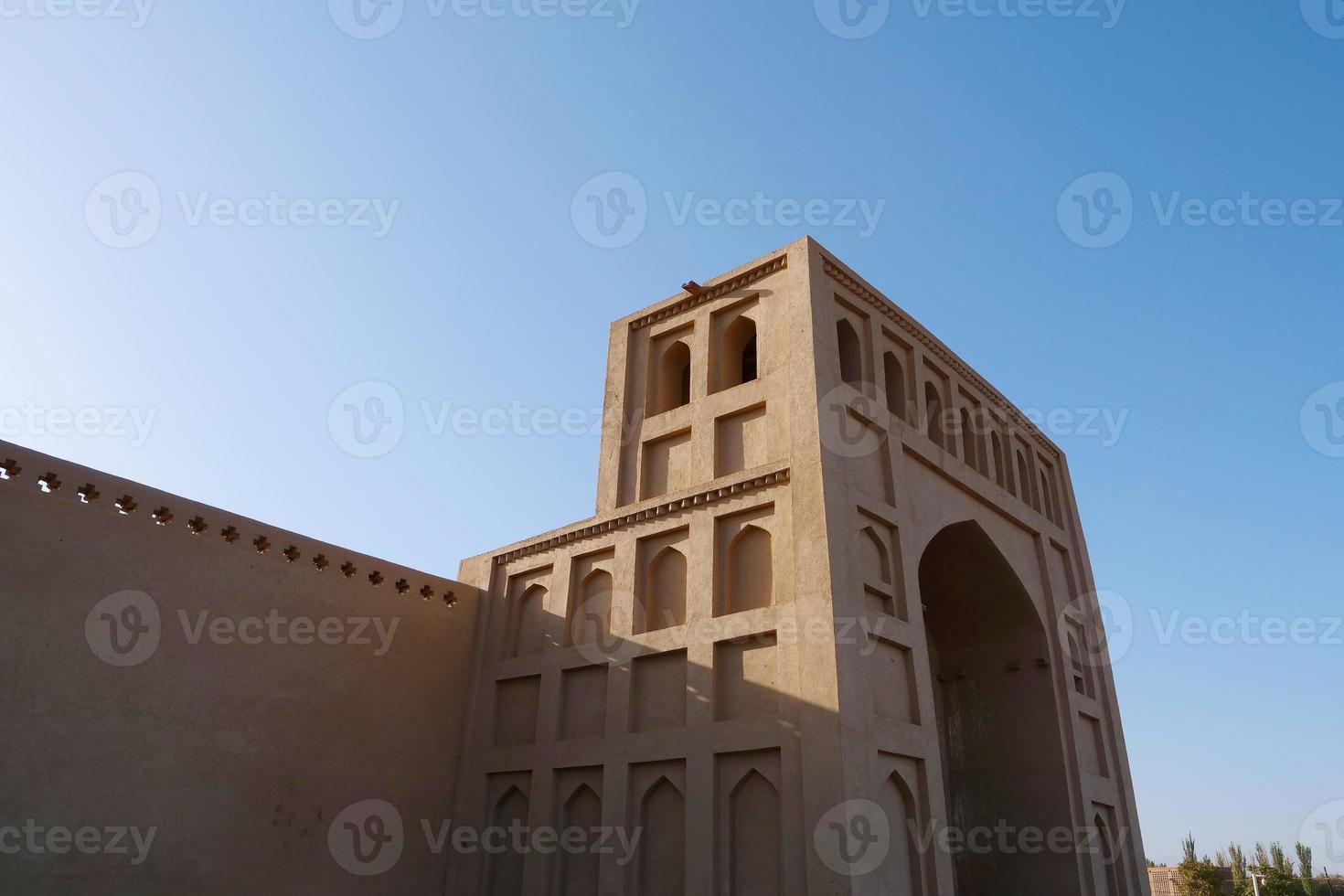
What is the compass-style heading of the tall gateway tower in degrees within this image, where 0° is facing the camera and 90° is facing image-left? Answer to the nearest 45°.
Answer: approximately 315°

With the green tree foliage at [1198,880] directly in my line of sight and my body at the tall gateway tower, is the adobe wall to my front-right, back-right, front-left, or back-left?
back-left

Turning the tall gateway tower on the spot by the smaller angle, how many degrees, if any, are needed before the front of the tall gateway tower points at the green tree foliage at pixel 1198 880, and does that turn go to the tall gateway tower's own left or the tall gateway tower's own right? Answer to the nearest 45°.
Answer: approximately 90° to the tall gateway tower's own left
